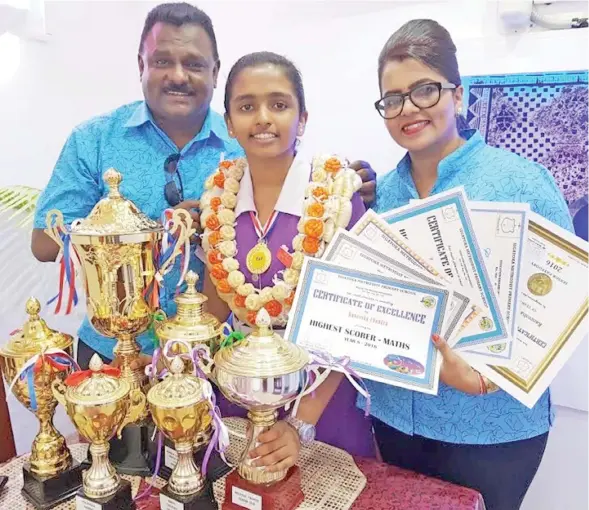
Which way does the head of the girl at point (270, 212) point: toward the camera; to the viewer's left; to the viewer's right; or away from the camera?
toward the camera

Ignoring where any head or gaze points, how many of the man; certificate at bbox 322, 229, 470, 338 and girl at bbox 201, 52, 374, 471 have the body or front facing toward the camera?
3

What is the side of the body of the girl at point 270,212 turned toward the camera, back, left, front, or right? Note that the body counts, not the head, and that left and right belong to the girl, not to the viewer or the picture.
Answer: front

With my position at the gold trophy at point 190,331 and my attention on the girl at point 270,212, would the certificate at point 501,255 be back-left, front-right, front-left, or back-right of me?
front-right

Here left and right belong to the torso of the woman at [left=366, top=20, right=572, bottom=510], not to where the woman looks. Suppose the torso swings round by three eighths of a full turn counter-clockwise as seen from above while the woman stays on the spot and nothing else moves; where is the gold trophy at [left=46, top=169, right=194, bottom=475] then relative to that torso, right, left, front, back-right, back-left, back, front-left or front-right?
back-right

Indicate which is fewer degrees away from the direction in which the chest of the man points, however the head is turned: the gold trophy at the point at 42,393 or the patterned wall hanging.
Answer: the gold trophy

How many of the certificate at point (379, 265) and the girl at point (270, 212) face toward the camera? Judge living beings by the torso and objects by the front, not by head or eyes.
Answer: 2

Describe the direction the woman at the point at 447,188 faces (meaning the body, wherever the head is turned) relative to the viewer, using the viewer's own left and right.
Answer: facing the viewer and to the left of the viewer

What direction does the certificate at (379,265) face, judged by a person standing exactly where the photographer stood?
facing the viewer

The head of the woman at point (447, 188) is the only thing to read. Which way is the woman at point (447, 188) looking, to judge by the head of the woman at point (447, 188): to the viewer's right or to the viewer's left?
to the viewer's left

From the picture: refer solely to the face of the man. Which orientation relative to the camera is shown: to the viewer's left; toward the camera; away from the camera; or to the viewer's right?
toward the camera

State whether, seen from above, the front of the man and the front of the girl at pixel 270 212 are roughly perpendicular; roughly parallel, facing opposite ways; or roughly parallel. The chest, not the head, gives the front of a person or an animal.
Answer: roughly parallel

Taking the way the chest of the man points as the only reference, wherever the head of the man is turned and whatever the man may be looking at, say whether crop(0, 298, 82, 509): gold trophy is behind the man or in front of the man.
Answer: in front
